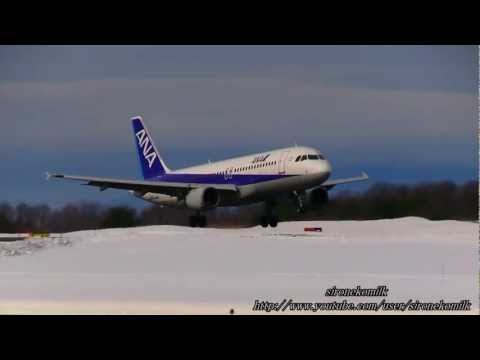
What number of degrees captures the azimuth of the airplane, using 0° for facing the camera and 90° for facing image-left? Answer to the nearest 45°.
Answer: approximately 315°
